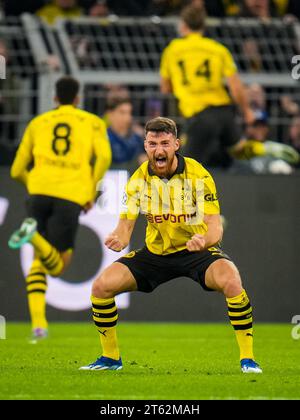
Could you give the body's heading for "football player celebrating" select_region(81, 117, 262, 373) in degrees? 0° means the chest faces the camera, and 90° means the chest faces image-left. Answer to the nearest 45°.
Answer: approximately 0°
